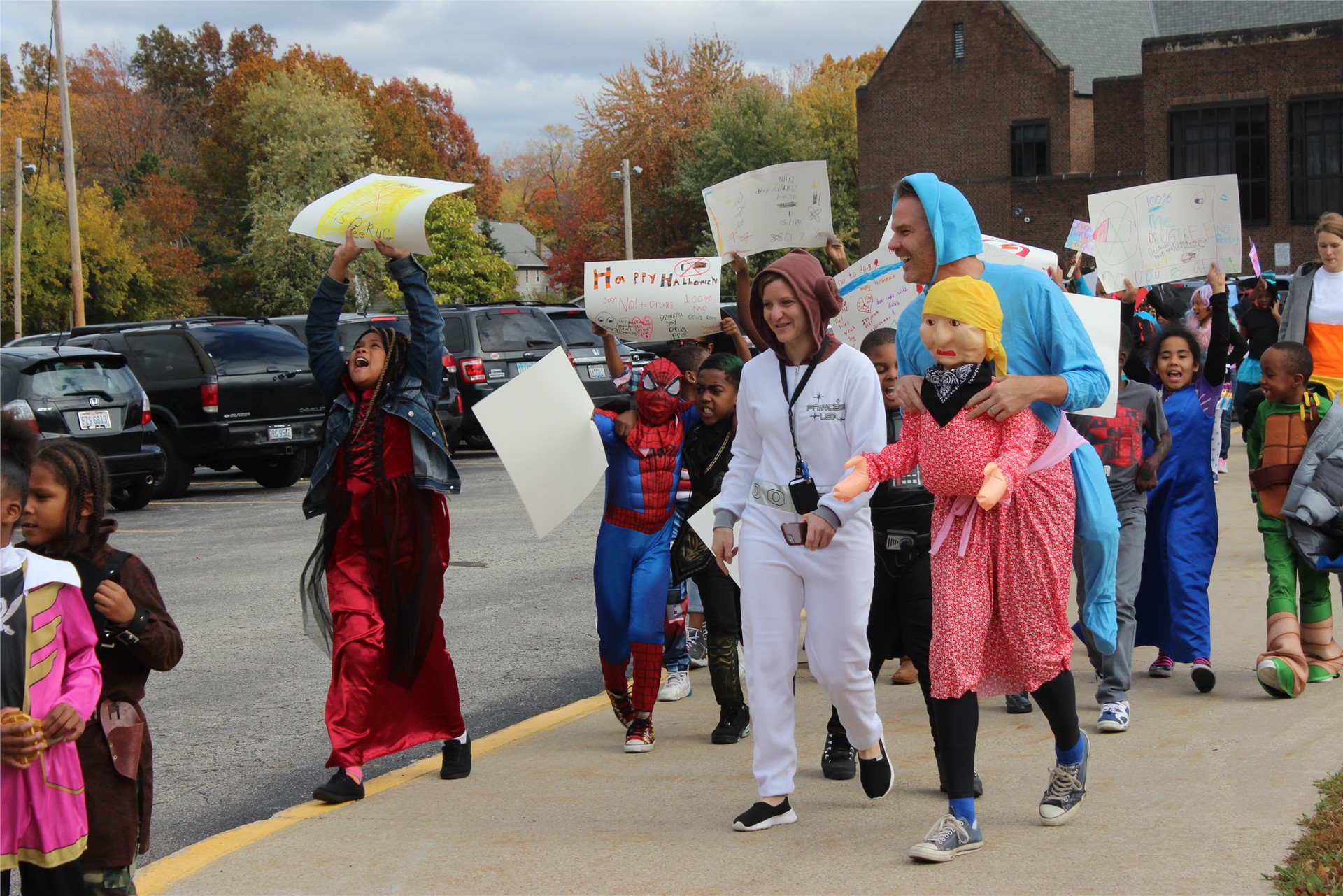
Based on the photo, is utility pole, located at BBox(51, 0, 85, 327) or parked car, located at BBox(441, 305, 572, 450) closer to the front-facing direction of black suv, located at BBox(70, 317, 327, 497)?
the utility pole

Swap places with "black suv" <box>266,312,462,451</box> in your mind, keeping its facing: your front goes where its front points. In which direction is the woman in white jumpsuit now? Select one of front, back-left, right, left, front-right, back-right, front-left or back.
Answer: back-left

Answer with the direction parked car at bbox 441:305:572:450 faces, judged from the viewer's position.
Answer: facing away from the viewer and to the left of the viewer

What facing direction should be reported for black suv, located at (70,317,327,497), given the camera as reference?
facing away from the viewer and to the left of the viewer

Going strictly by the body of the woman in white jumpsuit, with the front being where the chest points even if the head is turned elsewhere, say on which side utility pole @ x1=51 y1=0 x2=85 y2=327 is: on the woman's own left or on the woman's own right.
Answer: on the woman's own right

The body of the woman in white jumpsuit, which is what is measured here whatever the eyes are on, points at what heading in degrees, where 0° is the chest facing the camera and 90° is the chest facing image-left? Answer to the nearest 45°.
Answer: approximately 45°

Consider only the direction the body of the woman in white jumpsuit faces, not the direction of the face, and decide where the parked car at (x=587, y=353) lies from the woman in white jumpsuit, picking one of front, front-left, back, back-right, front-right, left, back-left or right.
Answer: back-right

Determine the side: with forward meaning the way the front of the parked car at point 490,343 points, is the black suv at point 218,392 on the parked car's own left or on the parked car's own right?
on the parked car's own left

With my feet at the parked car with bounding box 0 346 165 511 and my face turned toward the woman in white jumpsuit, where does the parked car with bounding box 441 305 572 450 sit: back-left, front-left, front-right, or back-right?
back-left

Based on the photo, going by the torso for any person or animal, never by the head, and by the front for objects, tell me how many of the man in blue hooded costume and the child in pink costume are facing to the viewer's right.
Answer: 0

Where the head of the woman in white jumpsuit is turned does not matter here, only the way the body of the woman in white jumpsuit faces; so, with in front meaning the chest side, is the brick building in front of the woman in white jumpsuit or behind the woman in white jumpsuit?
behind

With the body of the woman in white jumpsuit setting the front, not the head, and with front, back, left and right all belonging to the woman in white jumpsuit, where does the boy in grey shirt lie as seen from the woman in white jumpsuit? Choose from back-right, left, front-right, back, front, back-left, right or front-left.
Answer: back
